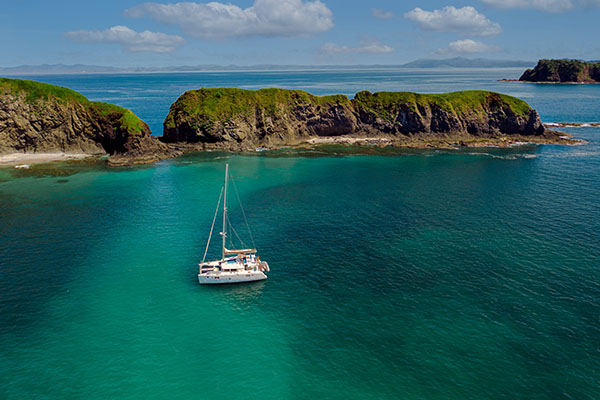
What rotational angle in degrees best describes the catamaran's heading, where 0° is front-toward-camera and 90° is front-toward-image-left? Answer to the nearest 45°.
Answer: approximately 90°
